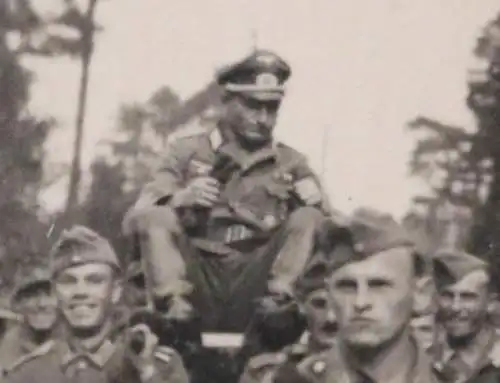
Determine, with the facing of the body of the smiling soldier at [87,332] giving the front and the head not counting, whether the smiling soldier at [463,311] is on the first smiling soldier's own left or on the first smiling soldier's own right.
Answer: on the first smiling soldier's own left

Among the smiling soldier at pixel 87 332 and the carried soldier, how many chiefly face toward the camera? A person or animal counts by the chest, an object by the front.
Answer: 2

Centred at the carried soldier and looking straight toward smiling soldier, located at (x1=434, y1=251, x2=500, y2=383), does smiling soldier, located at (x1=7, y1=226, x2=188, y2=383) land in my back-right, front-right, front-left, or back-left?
back-right

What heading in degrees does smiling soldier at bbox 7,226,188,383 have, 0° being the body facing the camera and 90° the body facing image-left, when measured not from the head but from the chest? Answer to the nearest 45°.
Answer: approximately 0°
